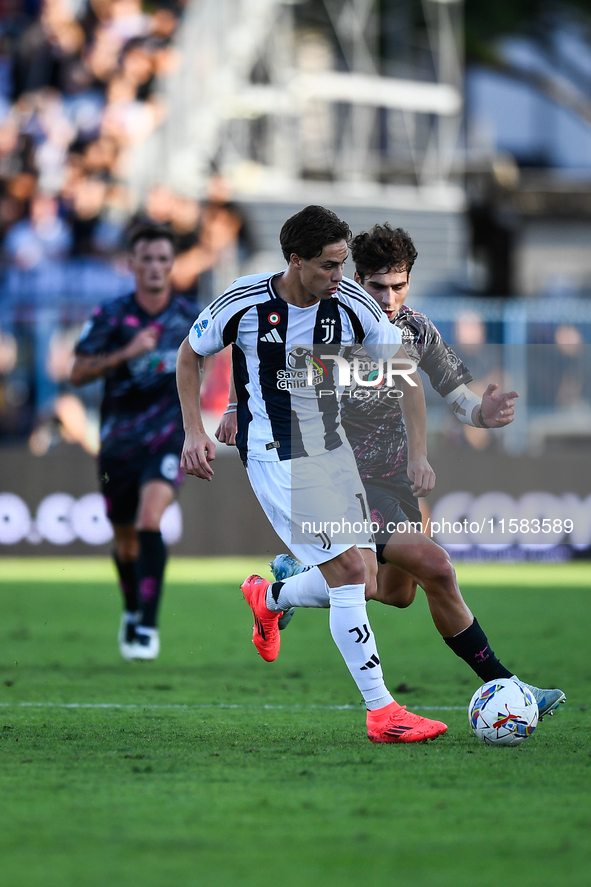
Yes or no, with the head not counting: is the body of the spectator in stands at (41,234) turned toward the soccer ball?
yes

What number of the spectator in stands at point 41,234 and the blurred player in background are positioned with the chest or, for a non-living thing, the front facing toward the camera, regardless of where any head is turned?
2

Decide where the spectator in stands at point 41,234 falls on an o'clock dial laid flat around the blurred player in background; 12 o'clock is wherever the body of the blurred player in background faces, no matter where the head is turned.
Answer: The spectator in stands is roughly at 6 o'clock from the blurred player in background.

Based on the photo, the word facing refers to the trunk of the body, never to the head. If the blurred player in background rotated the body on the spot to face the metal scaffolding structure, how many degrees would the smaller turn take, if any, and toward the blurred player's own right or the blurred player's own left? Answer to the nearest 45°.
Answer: approximately 180°

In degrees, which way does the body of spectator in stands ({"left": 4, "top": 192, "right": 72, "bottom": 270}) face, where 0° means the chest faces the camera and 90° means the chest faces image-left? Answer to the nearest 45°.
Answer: approximately 0°

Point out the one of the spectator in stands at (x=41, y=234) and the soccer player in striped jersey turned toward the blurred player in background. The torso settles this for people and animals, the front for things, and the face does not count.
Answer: the spectator in stands

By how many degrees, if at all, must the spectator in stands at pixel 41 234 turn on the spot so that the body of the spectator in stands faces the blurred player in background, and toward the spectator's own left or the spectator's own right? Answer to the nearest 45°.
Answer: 0° — they already face them

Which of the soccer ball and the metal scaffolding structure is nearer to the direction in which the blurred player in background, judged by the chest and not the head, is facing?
the soccer ball

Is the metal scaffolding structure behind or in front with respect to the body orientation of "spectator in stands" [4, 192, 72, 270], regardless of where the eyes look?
behind
